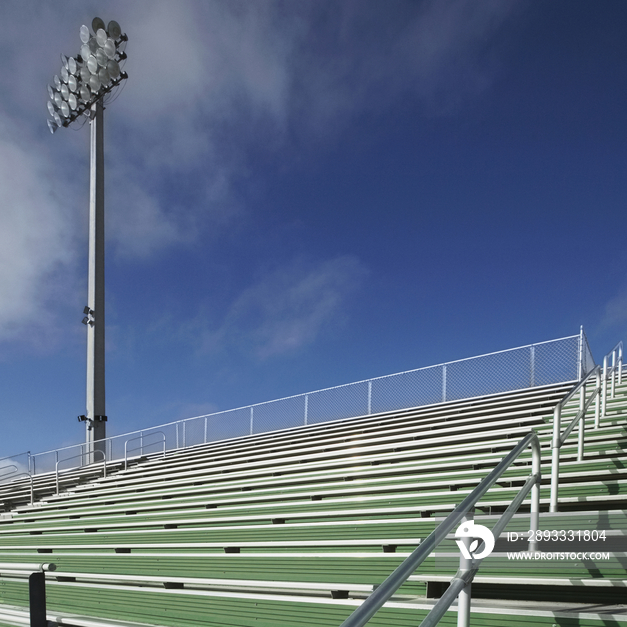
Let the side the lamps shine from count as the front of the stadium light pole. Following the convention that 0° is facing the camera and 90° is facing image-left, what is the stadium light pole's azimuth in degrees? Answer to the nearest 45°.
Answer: approximately 45°
